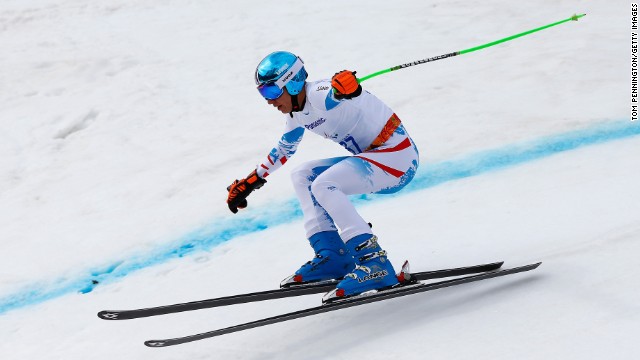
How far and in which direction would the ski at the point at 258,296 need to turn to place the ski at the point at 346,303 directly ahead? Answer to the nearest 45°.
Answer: approximately 135° to its left

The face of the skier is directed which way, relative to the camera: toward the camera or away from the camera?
toward the camera

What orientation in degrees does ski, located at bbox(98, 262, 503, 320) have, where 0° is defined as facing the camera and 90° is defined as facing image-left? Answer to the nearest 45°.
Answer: approximately 90°
